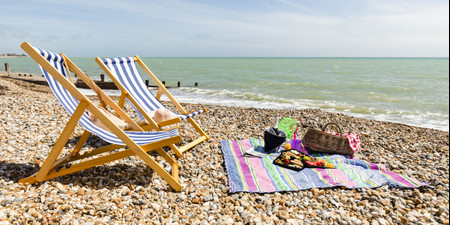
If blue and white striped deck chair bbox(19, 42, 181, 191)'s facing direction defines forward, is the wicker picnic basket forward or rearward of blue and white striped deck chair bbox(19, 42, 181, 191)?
forward

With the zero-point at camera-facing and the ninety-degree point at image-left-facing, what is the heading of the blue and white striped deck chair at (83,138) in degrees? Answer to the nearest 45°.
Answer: approximately 270°

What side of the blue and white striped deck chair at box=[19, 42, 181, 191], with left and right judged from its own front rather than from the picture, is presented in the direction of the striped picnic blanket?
front
